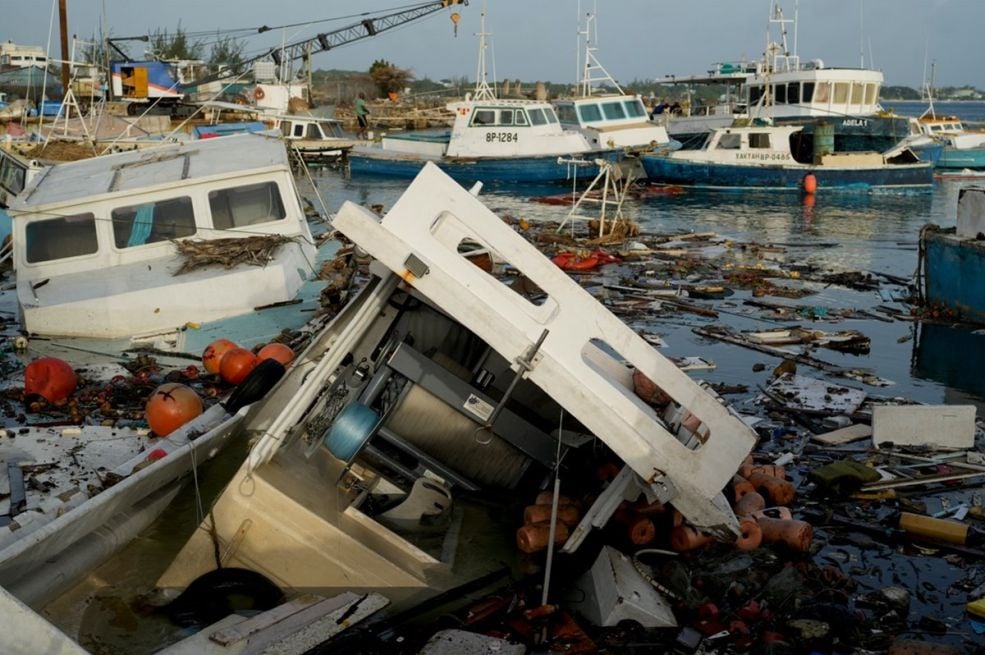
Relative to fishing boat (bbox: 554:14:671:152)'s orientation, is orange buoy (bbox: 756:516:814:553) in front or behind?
in front

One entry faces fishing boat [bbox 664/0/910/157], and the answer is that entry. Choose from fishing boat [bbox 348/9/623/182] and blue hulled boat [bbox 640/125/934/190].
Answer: fishing boat [bbox 348/9/623/182]

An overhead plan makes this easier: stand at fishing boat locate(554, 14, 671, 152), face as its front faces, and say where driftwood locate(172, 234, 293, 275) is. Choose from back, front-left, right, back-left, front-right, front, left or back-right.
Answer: front-right

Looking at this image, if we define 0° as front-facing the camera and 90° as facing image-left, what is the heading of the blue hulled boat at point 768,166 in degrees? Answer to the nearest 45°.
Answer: approximately 90°

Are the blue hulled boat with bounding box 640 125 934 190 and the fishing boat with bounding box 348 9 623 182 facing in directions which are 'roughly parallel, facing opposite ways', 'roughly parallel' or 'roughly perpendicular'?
roughly parallel, facing opposite ways
